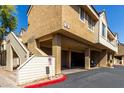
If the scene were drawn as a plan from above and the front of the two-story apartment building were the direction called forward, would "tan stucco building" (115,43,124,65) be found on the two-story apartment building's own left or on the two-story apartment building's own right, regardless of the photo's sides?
on the two-story apartment building's own left
